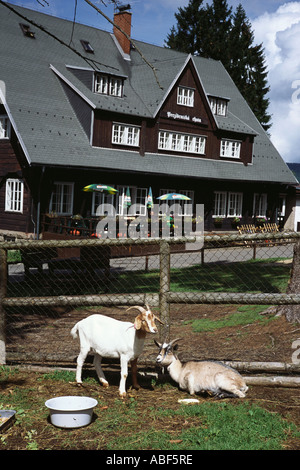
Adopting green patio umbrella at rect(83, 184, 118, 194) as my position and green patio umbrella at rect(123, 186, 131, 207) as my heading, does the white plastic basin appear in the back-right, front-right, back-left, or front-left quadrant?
back-right

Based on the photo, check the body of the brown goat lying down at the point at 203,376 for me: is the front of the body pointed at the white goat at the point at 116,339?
yes

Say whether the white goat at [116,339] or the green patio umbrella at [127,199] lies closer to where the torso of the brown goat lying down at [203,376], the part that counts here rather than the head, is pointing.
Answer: the white goat

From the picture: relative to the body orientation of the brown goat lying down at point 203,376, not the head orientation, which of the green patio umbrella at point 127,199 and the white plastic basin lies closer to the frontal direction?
the white plastic basin

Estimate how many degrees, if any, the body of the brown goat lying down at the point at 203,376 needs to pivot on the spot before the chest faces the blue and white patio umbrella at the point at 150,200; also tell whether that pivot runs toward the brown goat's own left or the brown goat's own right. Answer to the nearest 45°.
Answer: approximately 90° to the brown goat's own right

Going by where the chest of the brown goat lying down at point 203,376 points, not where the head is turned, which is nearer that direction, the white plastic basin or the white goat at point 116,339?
the white goat

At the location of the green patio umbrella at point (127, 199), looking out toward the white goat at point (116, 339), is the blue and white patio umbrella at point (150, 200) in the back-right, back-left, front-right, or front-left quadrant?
back-left

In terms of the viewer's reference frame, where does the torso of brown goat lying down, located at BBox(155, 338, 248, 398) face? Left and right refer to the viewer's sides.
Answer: facing to the left of the viewer

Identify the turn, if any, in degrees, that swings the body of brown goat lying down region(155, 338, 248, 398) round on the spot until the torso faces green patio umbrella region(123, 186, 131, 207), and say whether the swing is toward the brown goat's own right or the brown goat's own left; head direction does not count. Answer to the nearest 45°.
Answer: approximately 90° to the brown goat's own right

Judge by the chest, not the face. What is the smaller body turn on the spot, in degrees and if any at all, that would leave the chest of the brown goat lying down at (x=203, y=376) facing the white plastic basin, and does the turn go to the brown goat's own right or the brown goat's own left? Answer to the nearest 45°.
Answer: approximately 45° to the brown goat's own left
